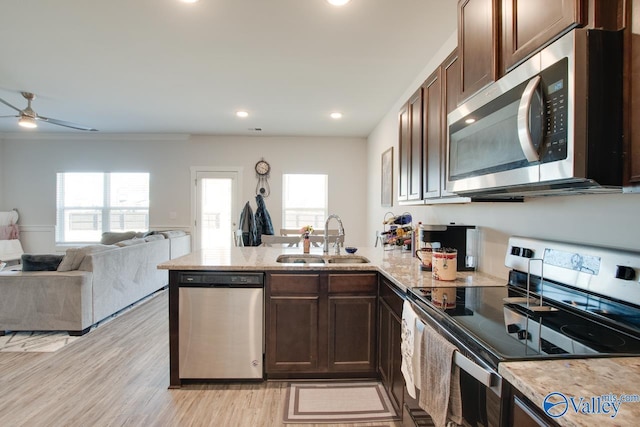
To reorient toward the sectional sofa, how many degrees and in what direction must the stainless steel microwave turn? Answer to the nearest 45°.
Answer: approximately 45° to its right

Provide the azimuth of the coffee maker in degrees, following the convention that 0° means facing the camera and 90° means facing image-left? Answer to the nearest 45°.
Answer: approximately 90°

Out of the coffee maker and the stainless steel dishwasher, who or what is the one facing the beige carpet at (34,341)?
the coffee maker

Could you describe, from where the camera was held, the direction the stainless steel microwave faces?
facing the viewer and to the left of the viewer

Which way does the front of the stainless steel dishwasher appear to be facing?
toward the camera

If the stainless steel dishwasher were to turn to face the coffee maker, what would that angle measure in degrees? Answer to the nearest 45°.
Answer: approximately 90° to its left

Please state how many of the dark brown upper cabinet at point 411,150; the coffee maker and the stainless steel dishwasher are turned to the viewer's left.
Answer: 2

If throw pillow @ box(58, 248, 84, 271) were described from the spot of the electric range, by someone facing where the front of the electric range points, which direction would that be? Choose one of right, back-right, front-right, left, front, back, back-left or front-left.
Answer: front-right

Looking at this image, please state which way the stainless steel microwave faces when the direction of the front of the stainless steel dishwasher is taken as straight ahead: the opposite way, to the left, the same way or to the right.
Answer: to the right

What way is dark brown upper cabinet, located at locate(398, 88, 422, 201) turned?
to the viewer's left

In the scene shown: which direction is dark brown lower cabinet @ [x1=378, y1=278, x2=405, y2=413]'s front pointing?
to the viewer's left

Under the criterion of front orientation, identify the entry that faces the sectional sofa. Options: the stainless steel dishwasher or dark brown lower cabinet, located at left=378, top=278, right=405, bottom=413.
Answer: the dark brown lower cabinet
